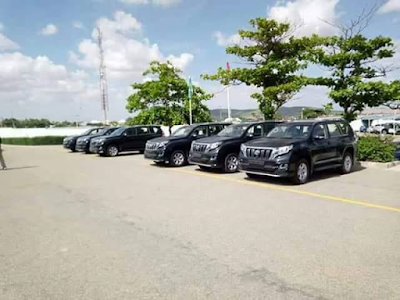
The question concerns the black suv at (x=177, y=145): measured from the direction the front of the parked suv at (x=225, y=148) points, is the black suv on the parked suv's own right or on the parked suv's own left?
on the parked suv's own right

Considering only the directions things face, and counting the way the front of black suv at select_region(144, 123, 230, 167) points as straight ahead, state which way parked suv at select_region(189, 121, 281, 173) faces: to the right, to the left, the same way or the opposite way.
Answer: the same way

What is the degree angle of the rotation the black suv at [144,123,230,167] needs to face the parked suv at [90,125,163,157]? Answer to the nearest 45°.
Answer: approximately 90° to its right

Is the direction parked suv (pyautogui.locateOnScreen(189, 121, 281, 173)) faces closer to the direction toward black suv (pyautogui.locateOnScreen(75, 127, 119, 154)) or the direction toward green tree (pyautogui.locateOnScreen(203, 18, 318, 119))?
the black suv

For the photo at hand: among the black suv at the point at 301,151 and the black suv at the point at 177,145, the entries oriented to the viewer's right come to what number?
0

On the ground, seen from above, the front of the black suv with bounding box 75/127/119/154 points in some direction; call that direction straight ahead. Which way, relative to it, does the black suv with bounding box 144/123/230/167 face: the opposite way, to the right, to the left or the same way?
the same way

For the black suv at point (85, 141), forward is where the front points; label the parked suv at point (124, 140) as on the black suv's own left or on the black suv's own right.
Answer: on the black suv's own left

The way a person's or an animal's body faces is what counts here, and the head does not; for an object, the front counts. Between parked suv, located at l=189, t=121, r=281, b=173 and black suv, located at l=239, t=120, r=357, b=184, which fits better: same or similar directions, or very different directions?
same or similar directions

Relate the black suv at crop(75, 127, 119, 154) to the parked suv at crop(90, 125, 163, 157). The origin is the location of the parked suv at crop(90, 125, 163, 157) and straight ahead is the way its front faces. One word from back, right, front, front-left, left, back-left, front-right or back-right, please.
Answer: right

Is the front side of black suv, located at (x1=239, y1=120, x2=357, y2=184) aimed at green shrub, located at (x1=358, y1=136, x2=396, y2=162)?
no

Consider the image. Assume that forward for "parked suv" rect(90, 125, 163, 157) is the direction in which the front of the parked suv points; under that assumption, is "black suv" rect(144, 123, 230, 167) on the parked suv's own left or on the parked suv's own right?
on the parked suv's own left

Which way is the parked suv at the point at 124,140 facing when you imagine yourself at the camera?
facing the viewer and to the left of the viewer

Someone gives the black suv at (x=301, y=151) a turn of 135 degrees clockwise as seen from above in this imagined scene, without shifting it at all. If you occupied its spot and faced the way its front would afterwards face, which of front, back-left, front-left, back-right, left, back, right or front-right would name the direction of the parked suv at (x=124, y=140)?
front-left

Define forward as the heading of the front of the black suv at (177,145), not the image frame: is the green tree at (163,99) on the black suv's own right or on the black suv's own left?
on the black suv's own right

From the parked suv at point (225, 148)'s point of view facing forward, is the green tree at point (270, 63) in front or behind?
behind

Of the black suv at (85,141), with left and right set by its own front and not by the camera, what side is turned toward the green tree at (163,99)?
back

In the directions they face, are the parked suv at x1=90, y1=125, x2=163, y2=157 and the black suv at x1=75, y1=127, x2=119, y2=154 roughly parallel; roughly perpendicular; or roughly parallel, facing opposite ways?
roughly parallel

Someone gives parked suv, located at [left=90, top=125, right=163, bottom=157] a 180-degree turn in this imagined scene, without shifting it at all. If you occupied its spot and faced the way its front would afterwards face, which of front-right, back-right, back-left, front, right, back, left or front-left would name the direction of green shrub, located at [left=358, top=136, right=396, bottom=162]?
right

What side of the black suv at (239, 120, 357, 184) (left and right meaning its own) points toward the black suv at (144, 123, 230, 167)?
right

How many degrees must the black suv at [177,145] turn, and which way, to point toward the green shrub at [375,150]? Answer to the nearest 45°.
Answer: approximately 135° to its left
